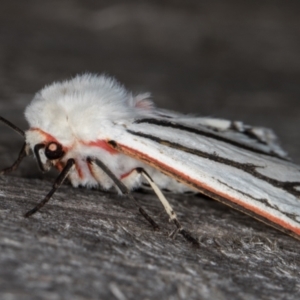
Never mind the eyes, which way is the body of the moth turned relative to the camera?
to the viewer's left
